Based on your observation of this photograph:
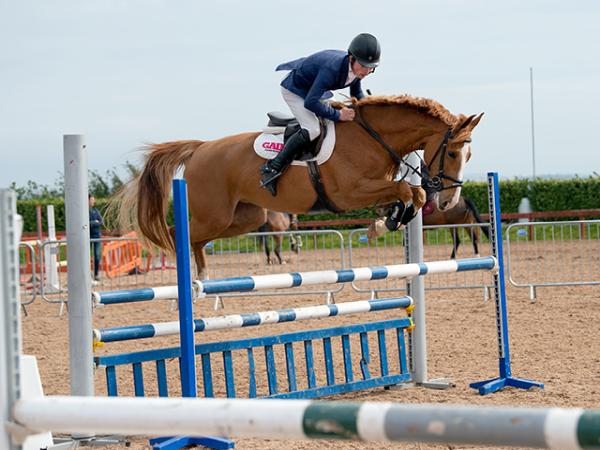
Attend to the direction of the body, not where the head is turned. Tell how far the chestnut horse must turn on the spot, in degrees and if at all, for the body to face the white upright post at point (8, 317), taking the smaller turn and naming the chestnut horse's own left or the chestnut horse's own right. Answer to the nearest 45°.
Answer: approximately 90° to the chestnut horse's own right

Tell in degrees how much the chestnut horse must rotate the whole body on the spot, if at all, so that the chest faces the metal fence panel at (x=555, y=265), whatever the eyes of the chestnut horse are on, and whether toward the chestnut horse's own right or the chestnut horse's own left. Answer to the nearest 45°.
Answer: approximately 45° to the chestnut horse's own left

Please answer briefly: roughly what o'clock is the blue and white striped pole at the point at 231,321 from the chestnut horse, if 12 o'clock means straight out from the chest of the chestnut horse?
The blue and white striped pole is roughly at 4 o'clock from the chestnut horse.

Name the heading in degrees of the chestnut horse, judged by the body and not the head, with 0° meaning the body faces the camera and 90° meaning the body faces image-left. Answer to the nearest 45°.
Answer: approximately 270°

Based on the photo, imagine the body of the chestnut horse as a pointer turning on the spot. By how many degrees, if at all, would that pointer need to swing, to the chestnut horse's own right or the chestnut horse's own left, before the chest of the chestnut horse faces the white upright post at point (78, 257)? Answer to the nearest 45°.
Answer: approximately 135° to the chestnut horse's own right

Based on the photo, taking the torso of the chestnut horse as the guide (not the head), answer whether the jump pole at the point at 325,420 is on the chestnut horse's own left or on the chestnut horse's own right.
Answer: on the chestnut horse's own right

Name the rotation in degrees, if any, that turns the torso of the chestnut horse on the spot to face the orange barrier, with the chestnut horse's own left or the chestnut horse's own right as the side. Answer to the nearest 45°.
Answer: approximately 90° to the chestnut horse's own left
